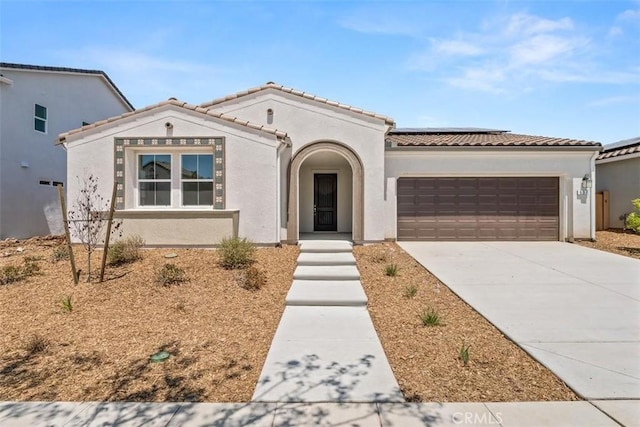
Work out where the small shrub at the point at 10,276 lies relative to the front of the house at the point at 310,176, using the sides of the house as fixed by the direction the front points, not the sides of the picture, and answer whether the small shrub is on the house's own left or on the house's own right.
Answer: on the house's own right

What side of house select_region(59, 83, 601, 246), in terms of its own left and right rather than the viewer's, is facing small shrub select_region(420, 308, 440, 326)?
front

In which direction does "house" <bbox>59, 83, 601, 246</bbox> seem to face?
toward the camera

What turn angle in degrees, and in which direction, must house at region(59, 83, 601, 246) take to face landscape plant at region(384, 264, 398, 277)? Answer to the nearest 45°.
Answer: approximately 45° to its left

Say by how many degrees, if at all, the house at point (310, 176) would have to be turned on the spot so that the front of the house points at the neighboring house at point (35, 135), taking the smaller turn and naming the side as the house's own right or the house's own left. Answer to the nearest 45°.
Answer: approximately 90° to the house's own right

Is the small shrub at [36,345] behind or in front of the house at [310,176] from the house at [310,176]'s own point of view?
in front

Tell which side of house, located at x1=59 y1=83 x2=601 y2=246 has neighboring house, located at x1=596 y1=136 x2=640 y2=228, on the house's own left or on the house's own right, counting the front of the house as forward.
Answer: on the house's own left

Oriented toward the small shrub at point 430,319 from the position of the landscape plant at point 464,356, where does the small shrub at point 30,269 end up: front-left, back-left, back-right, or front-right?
front-left

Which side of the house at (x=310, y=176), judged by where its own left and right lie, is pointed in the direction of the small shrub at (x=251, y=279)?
front

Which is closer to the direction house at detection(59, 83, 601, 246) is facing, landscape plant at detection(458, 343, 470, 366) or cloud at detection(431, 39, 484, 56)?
the landscape plant

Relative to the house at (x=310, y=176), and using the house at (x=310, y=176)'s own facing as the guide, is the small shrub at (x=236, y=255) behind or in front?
in front
